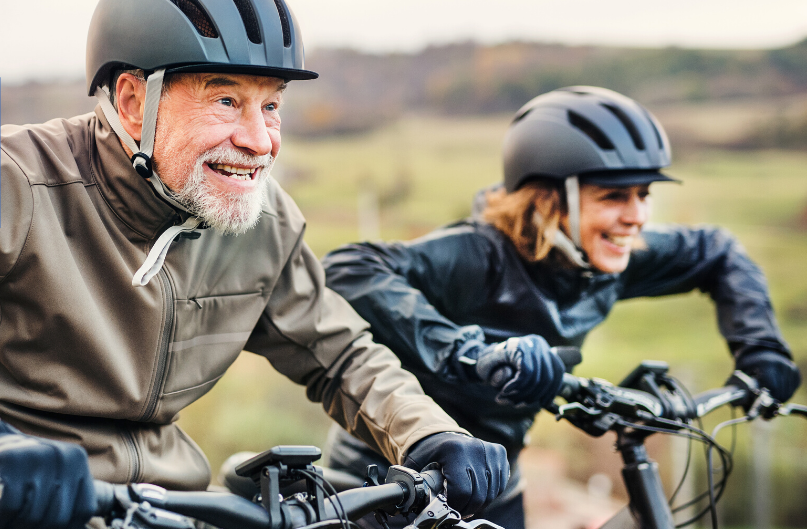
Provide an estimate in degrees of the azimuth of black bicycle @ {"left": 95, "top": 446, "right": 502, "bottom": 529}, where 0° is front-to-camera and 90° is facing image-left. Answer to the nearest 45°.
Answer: approximately 315°

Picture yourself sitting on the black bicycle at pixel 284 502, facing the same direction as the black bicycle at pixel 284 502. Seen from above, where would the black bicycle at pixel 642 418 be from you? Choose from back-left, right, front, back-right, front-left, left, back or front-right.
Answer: left

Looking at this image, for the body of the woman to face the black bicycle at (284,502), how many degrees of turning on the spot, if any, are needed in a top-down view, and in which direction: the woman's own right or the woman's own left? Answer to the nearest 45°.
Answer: approximately 45° to the woman's own right

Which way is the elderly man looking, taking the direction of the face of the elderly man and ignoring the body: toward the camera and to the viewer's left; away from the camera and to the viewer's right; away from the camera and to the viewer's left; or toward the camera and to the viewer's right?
toward the camera and to the viewer's right

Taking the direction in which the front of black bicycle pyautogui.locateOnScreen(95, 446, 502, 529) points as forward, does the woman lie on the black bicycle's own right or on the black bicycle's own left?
on the black bicycle's own left

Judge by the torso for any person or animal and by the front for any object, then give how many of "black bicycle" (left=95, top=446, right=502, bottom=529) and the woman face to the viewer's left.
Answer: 0

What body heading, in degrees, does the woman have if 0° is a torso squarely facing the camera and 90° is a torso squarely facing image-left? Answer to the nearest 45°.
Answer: approximately 315°
